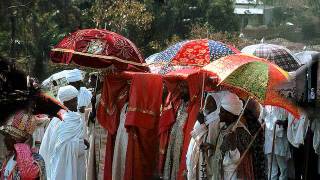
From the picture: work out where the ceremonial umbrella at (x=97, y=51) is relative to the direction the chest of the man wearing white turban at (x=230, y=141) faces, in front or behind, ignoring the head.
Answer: in front

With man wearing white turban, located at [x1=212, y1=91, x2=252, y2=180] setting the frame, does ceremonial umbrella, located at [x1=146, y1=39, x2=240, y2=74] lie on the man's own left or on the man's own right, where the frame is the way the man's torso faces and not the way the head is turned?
on the man's own right

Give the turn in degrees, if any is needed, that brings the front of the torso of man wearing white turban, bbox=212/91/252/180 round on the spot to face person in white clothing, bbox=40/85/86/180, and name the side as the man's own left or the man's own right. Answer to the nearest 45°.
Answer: approximately 45° to the man's own right

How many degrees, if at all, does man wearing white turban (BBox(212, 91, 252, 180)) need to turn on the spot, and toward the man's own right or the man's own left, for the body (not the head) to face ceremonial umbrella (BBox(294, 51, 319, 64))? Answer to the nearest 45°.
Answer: approximately 135° to the man's own right

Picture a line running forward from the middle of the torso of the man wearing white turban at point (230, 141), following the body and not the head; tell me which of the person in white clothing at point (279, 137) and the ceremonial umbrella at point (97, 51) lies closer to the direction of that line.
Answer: the ceremonial umbrella

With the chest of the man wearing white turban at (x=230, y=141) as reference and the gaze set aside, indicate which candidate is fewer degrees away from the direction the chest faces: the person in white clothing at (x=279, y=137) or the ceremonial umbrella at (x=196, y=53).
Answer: the ceremonial umbrella
